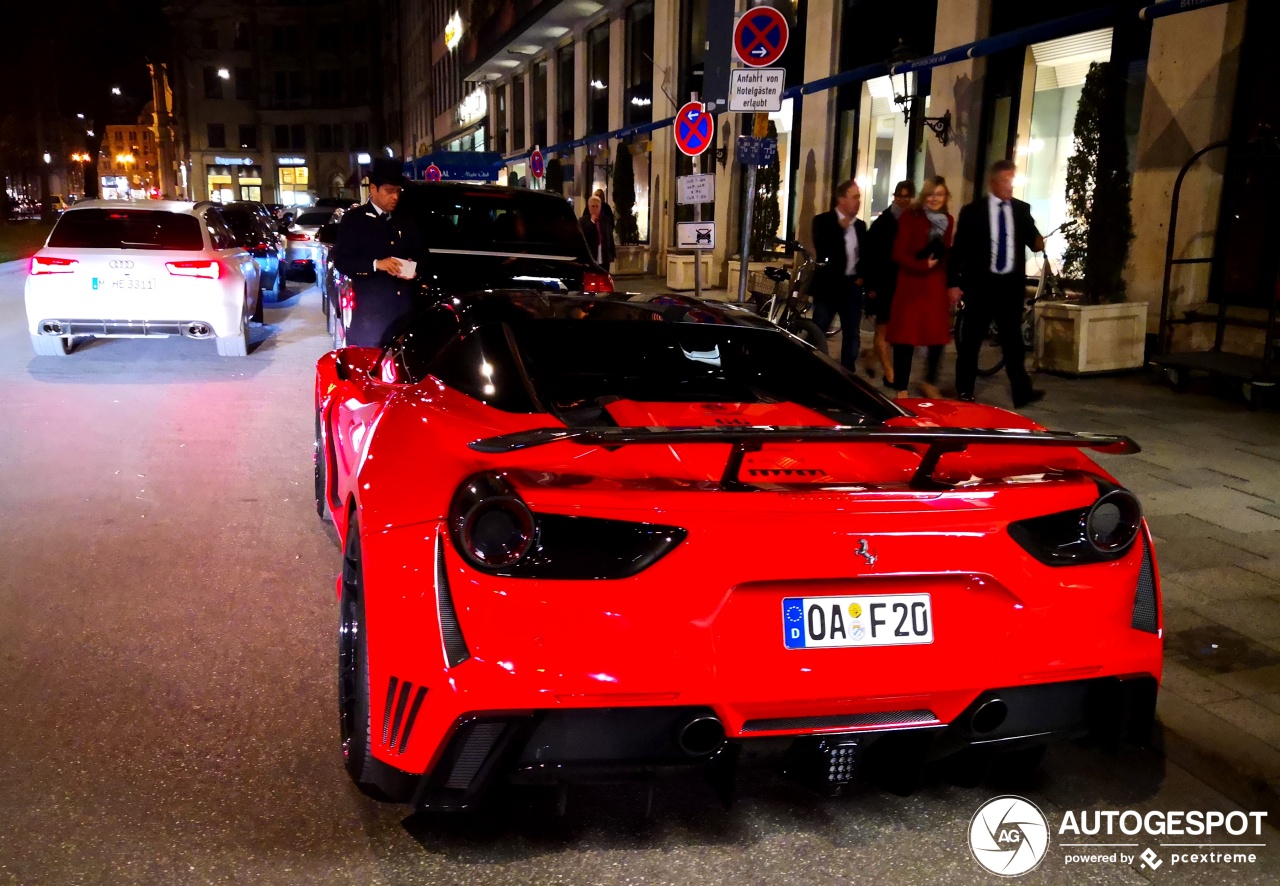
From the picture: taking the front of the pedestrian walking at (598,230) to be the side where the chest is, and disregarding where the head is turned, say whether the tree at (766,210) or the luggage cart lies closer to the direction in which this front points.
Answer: the luggage cart

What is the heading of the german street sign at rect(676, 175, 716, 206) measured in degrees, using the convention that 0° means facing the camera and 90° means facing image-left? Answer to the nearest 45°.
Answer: approximately 0°

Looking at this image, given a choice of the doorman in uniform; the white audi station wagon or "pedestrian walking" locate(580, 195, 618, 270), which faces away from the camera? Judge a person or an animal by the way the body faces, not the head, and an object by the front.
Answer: the white audi station wagon

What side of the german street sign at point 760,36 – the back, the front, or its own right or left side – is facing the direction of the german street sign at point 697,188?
back
